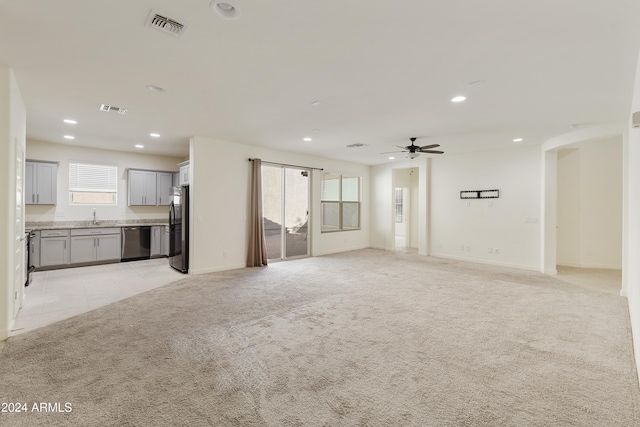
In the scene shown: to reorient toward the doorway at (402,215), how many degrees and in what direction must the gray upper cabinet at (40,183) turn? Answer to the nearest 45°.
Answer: approximately 90° to its left

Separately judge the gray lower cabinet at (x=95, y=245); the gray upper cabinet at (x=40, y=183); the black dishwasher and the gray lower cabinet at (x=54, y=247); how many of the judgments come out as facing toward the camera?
4

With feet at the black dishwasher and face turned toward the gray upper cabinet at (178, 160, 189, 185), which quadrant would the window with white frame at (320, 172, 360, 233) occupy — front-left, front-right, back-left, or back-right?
front-left

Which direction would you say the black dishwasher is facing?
toward the camera

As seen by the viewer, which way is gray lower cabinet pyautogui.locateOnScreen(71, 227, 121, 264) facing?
toward the camera

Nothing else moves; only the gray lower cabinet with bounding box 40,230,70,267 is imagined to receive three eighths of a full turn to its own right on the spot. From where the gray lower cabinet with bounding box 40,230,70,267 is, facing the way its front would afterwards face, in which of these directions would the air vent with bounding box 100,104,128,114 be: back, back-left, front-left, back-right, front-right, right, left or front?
back-left

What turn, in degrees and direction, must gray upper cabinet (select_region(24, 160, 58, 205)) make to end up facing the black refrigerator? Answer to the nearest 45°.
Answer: approximately 45° to its left

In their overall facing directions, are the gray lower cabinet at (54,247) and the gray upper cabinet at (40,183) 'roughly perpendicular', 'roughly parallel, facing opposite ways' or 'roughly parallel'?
roughly parallel

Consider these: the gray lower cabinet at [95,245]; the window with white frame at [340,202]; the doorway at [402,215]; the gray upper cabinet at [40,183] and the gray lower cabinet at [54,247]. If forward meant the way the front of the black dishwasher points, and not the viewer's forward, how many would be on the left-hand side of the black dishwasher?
2

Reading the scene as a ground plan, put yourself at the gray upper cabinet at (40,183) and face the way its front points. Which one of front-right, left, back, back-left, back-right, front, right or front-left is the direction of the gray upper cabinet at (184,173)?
front-left

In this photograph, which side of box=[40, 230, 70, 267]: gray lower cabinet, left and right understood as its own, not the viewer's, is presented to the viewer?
front

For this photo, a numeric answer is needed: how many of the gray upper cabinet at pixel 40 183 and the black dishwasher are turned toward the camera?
2

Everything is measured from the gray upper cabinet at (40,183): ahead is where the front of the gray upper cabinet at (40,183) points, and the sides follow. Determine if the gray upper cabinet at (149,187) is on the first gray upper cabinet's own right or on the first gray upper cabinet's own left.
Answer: on the first gray upper cabinet's own left
